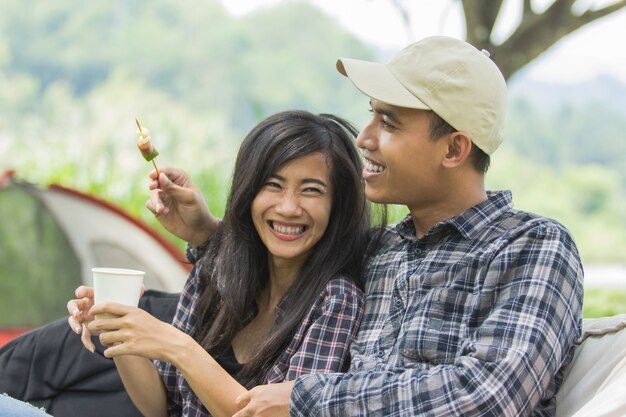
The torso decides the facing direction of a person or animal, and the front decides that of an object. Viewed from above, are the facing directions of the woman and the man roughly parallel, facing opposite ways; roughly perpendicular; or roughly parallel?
roughly parallel

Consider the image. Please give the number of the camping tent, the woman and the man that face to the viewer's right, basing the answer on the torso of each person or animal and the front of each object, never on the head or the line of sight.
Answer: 0

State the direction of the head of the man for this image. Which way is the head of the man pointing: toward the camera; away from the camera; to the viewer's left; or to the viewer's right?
to the viewer's left

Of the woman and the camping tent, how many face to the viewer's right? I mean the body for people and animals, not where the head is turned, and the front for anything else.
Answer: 0

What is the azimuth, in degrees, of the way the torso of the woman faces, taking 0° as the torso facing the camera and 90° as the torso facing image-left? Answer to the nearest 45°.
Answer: approximately 45°

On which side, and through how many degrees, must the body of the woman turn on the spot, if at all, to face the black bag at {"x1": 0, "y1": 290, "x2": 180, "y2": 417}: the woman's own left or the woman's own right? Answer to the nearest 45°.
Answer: approximately 90° to the woman's own right

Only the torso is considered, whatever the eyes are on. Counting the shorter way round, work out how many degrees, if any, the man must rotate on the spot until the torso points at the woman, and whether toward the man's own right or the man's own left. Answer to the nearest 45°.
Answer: approximately 90° to the man's own right

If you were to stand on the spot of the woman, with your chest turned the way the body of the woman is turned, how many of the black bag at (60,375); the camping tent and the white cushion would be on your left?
1

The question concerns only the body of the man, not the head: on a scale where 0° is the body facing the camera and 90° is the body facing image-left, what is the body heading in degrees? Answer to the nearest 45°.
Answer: approximately 45°
